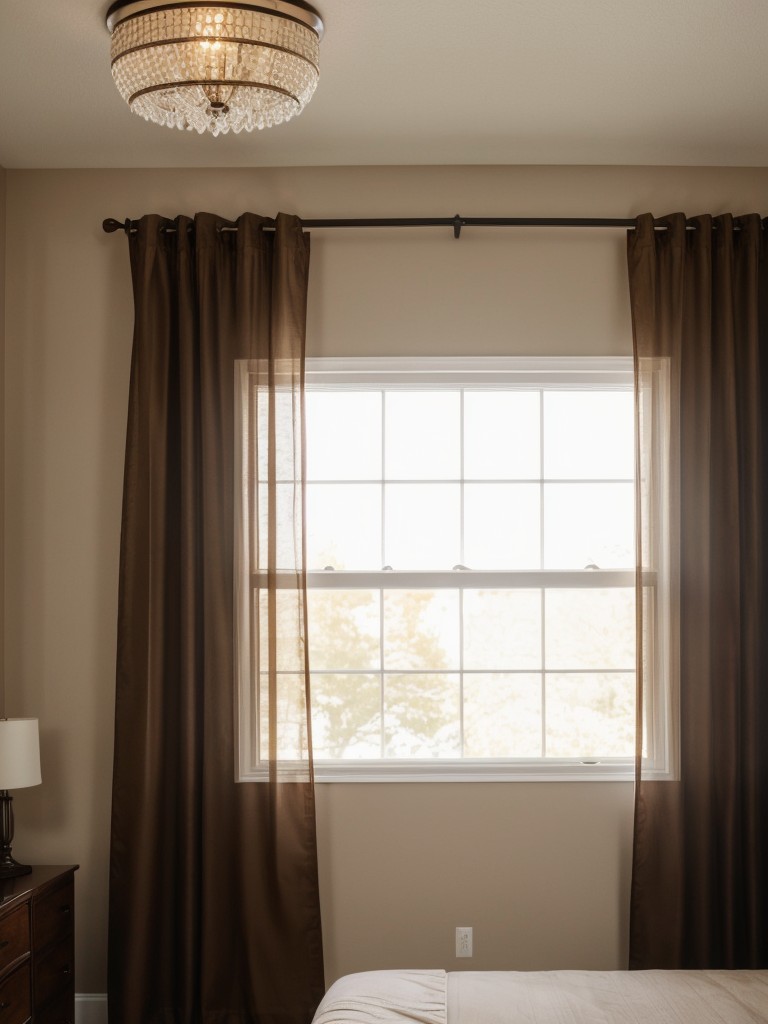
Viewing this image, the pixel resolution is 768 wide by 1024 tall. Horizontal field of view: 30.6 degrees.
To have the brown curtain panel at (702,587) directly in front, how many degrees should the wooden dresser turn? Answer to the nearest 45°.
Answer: approximately 45° to its left

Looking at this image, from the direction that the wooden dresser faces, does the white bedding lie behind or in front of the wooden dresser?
in front

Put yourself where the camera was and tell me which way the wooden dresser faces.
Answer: facing the viewer and to the right of the viewer
